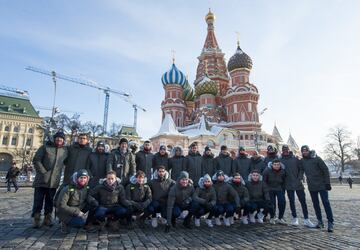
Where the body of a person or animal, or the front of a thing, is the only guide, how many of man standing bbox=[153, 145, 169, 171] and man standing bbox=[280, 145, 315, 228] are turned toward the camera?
2

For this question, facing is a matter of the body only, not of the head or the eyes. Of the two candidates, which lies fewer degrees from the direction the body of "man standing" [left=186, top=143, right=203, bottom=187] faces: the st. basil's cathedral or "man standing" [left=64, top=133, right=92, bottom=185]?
the man standing

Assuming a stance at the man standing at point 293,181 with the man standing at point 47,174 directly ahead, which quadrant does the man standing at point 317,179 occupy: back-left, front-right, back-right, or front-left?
back-left

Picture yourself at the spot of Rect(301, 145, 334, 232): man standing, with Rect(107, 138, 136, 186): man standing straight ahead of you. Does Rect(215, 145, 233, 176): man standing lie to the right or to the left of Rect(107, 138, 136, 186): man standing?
right

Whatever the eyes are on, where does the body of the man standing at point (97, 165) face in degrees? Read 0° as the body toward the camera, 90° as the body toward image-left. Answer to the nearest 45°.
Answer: approximately 0°

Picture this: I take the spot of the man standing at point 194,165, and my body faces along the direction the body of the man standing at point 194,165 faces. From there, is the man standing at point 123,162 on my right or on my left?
on my right
